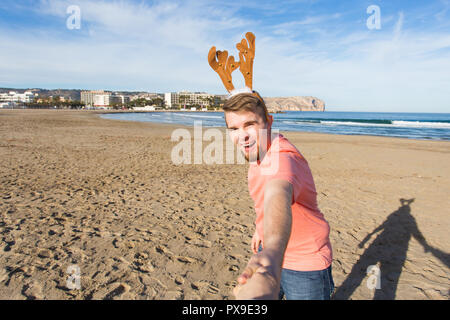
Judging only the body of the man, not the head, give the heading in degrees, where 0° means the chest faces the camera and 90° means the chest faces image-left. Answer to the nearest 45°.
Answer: approximately 45°
